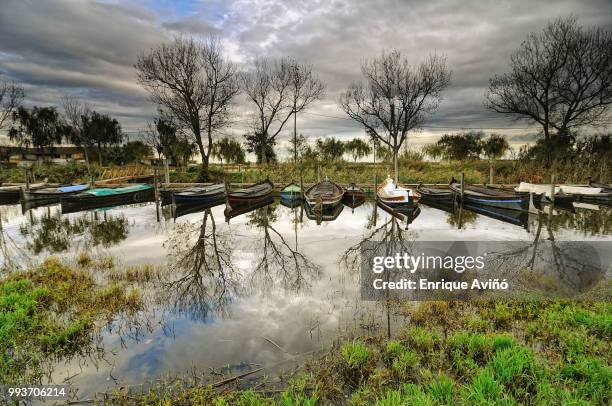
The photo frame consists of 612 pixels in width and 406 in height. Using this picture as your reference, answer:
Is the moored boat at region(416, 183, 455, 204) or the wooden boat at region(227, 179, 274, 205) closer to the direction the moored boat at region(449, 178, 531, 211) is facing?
the moored boat

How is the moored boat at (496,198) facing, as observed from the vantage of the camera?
facing away from the viewer and to the left of the viewer

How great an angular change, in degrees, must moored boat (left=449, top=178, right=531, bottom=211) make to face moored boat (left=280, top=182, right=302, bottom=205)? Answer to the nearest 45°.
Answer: approximately 45° to its left

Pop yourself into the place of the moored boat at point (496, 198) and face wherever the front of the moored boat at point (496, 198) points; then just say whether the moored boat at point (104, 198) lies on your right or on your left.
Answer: on your left

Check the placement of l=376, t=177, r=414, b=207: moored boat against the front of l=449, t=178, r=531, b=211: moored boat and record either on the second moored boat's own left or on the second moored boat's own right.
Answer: on the second moored boat's own left

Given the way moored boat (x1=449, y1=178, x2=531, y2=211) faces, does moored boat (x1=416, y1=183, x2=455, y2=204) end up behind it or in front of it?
in front
